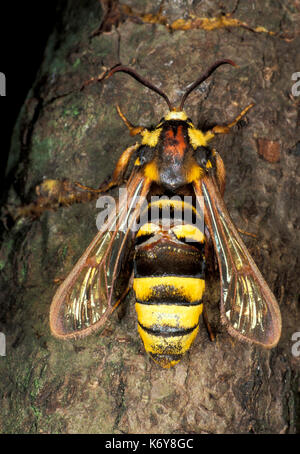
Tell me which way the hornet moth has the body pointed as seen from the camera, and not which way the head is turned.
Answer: away from the camera
